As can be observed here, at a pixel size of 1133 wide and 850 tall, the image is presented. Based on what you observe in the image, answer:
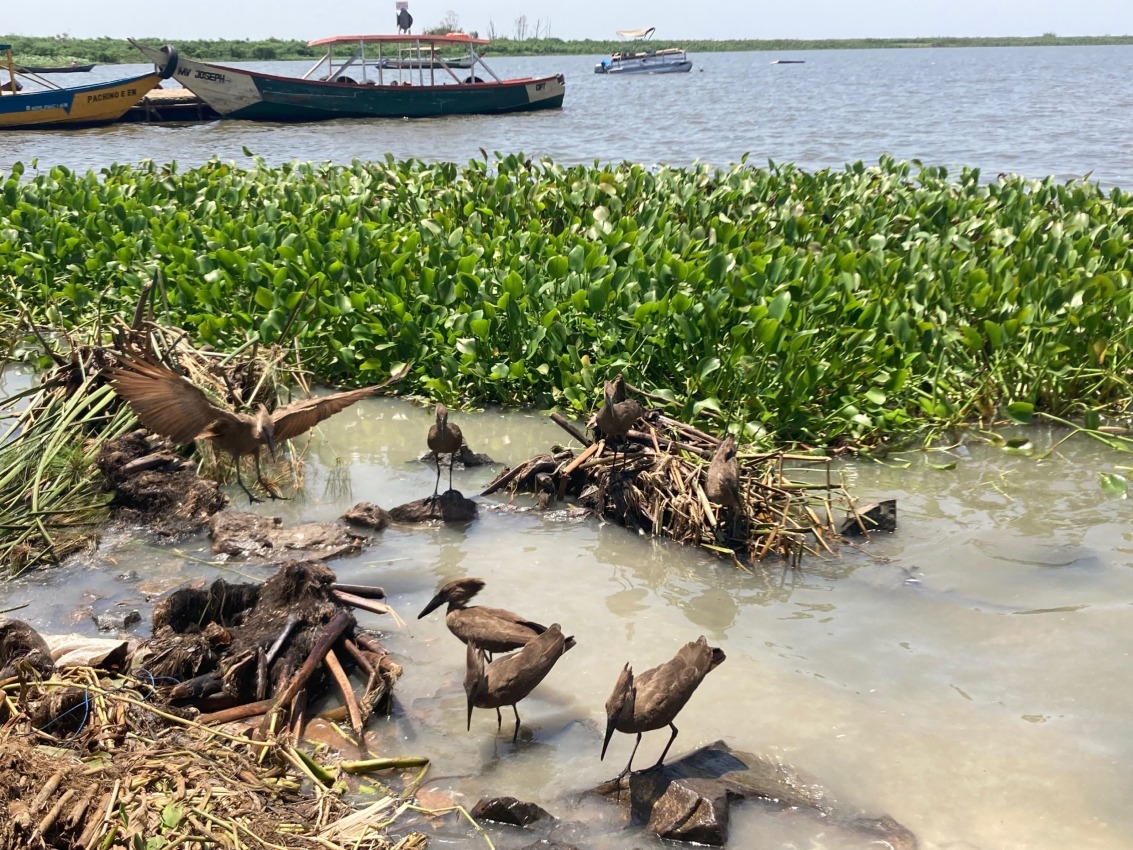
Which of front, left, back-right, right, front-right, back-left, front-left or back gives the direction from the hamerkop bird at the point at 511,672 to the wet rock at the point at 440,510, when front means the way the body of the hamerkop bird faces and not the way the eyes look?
right

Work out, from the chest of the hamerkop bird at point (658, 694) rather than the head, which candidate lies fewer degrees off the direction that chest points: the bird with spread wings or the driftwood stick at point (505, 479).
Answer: the bird with spread wings

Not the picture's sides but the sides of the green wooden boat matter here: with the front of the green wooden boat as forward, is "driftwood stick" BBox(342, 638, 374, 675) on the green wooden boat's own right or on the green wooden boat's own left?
on the green wooden boat's own left

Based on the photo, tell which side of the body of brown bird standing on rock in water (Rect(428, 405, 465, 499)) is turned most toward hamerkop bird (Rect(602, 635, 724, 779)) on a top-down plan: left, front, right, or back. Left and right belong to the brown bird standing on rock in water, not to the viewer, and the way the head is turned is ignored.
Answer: front

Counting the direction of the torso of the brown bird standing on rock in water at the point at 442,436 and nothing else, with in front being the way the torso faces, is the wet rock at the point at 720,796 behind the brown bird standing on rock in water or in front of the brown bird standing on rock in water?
in front

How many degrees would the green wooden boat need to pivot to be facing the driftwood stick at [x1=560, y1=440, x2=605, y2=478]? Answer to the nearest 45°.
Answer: approximately 90° to its left

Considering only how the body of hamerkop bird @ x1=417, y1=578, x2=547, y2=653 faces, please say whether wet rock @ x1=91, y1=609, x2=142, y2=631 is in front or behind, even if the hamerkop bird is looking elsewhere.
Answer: in front

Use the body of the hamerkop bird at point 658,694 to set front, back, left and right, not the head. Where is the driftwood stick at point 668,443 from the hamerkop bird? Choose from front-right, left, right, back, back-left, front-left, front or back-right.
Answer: right

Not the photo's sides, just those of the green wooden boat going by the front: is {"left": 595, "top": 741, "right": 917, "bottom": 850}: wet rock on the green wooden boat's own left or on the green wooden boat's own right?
on the green wooden boat's own left

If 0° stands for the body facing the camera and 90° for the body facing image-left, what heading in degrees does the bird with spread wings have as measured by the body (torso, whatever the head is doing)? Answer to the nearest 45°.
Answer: approximately 315°

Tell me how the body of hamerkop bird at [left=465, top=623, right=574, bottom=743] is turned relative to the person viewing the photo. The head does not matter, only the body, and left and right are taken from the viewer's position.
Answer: facing to the left of the viewer

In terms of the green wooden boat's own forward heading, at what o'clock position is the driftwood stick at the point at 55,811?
The driftwood stick is roughly at 9 o'clock from the green wooden boat.

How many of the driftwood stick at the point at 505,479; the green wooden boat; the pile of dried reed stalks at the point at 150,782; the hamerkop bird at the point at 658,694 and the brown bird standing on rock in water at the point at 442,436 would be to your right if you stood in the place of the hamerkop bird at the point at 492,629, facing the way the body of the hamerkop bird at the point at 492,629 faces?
3
